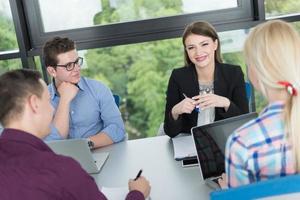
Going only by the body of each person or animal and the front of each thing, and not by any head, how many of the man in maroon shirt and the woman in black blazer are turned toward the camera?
1

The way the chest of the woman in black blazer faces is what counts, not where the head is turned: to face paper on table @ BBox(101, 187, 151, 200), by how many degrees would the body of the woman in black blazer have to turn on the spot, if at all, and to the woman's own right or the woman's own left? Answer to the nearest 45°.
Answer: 0° — they already face it

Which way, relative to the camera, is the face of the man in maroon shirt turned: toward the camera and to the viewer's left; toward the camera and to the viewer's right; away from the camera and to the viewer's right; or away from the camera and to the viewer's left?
away from the camera and to the viewer's right

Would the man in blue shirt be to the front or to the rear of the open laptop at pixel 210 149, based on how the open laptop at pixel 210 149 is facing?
to the rear

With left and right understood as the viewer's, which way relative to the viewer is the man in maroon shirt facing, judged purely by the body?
facing away from the viewer and to the right of the viewer

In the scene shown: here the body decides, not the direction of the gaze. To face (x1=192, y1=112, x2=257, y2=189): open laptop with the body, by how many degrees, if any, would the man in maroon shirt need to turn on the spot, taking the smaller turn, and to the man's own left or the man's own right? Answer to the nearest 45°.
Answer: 0° — they already face it

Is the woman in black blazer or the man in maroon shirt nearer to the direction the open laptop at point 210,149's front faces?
the man in maroon shirt

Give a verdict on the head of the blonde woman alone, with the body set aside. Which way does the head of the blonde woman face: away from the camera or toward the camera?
away from the camera

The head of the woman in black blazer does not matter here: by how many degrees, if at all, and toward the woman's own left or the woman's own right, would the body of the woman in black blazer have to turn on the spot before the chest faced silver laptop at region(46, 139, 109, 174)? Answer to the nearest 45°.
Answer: approximately 45° to the woman's own right

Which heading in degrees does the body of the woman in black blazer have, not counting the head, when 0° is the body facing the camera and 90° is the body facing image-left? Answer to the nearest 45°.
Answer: approximately 0°

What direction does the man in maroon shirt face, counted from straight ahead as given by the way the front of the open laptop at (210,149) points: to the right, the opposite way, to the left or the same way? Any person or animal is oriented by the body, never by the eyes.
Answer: to the left

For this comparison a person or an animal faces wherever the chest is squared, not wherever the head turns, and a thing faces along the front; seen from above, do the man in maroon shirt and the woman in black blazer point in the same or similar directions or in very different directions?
very different directions
